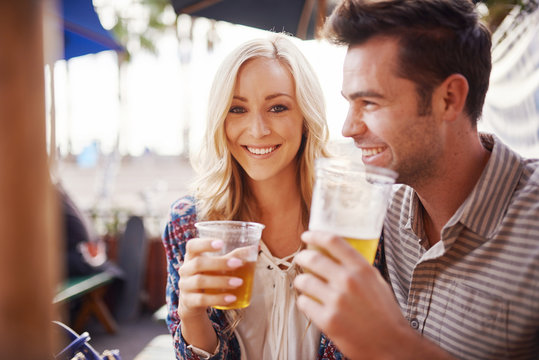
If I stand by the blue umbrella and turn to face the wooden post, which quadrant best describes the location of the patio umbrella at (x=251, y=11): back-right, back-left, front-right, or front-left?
front-left

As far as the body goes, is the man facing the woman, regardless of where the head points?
no

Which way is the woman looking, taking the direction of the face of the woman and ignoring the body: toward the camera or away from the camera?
toward the camera

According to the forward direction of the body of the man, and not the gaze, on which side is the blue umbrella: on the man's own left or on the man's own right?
on the man's own right

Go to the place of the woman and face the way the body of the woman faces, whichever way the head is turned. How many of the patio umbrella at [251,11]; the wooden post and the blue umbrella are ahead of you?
1

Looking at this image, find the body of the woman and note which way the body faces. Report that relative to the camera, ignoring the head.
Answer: toward the camera

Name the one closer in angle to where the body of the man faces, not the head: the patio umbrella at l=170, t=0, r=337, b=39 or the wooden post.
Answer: the wooden post

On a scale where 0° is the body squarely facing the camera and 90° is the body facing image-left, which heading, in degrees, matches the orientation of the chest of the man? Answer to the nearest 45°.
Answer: approximately 45°

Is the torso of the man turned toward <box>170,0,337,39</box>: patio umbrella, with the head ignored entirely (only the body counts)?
no

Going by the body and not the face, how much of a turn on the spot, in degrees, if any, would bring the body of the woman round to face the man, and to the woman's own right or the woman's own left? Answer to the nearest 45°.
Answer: approximately 45° to the woman's own left

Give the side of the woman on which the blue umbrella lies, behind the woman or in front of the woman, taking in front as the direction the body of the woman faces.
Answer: behind

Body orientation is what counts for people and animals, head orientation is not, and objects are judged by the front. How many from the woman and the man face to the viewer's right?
0

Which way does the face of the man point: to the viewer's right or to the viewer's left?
to the viewer's left

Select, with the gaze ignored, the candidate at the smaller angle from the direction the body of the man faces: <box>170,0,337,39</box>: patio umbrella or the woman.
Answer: the woman
